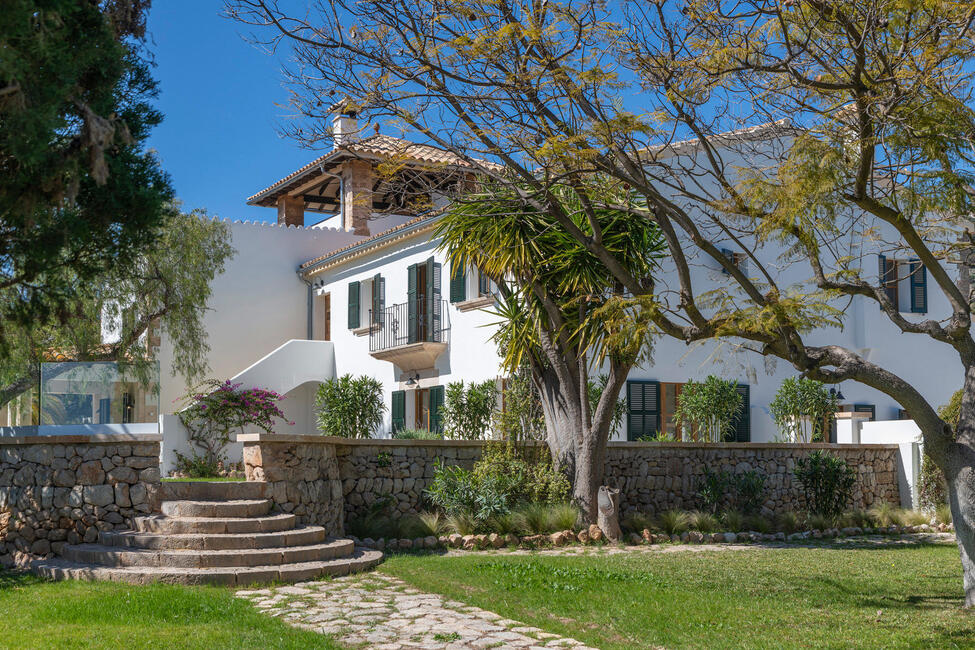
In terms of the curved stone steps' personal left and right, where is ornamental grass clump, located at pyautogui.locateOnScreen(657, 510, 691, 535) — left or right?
on its left

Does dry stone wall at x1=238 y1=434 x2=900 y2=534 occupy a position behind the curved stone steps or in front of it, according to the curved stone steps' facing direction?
behind

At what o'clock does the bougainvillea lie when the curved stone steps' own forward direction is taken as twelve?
The bougainvillea is roughly at 6 o'clock from the curved stone steps.

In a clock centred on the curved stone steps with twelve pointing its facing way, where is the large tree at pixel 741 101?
The large tree is roughly at 10 o'clock from the curved stone steps.

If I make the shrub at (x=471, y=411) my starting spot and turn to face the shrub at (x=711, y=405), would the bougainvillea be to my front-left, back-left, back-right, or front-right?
back-left

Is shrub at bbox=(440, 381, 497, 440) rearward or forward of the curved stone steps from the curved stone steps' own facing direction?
rearward

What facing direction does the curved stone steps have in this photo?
toward the camera

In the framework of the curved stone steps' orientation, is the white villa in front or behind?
behind
